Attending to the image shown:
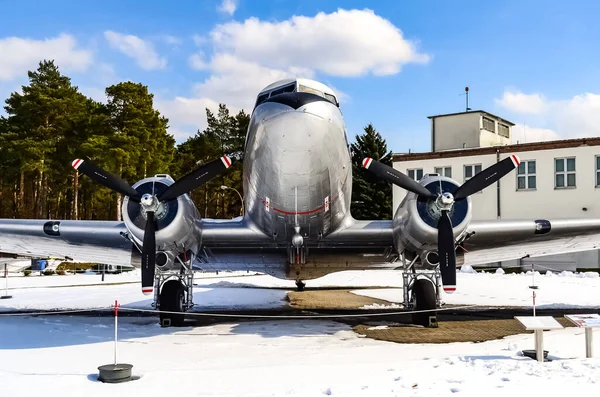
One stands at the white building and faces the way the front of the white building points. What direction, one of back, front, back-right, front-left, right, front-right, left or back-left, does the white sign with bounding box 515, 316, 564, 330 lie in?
front

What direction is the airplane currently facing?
toward the camera

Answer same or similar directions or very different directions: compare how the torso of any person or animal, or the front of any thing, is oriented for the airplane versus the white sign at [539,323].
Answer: same or similar directions

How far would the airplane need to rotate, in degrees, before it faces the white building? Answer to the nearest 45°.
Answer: approximately 135° to its left

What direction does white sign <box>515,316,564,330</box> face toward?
toward the camera

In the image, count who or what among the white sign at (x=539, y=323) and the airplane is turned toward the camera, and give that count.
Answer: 2

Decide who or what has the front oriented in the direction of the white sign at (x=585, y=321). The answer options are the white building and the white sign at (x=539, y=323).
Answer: the white building

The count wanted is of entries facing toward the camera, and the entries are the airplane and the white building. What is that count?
2

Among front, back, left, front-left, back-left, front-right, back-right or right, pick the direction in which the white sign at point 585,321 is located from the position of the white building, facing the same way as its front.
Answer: front

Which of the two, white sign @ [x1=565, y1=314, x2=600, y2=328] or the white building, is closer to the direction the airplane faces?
the white sign

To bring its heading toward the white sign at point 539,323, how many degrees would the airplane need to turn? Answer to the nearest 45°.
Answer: approximately 45° to its left

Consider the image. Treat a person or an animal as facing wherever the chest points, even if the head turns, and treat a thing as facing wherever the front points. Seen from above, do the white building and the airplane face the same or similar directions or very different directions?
same or similar directions

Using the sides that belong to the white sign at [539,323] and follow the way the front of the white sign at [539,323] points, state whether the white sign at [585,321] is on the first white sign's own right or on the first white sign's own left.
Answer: on the first white sign's own left

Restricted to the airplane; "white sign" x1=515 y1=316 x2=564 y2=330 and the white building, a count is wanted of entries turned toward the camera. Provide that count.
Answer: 3
